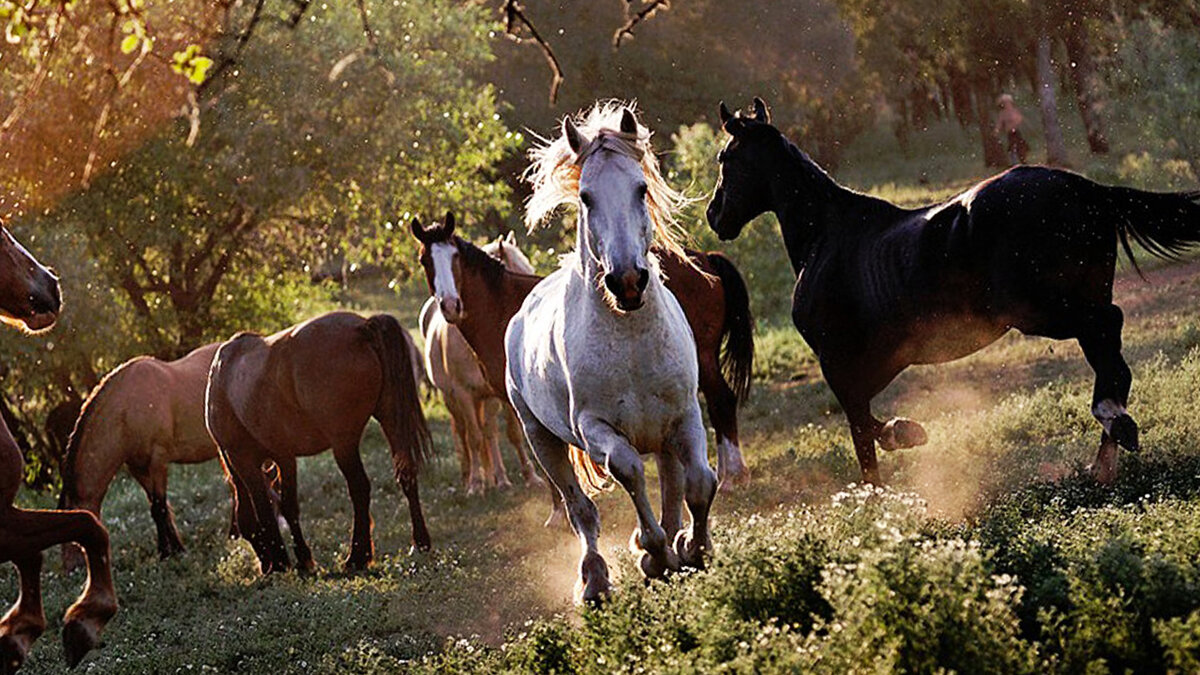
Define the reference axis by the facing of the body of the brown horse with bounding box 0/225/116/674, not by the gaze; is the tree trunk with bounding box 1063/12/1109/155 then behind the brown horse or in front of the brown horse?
in front

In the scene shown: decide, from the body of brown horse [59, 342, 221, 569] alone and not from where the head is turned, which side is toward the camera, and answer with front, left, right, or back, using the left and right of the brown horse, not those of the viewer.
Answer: left

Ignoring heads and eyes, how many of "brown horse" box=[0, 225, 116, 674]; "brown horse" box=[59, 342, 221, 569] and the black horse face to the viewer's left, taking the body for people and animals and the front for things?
2

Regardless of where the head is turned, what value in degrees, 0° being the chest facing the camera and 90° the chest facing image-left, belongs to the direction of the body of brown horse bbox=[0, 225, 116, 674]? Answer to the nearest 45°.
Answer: approximately 270°

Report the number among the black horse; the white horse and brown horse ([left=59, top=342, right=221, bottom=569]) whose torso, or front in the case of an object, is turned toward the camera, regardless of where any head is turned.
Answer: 1

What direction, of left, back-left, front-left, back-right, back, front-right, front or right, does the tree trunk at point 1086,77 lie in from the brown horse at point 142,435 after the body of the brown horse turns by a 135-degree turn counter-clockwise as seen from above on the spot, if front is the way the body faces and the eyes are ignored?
left

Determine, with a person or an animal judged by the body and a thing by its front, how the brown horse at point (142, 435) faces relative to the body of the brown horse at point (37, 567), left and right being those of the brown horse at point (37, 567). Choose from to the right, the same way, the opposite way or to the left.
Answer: the opposite way

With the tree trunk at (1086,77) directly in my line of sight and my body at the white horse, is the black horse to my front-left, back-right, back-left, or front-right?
front-right

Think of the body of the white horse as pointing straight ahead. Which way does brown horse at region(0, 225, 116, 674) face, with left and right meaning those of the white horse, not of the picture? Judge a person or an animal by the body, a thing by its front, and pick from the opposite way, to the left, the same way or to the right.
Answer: to the left

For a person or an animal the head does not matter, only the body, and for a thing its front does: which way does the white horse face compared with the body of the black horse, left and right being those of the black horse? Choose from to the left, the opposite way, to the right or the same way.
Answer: to the left

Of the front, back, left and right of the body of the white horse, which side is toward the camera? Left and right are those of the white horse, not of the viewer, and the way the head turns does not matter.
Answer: front

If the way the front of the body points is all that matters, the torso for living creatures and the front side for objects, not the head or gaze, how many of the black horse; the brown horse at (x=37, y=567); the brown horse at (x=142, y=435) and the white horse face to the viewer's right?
1

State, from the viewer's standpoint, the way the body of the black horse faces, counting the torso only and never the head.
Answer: to the viewer's left
